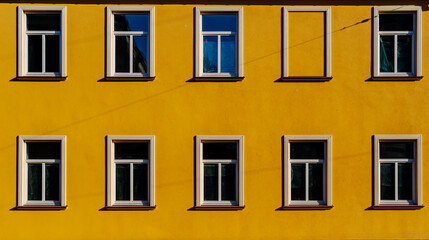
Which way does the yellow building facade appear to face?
toward the camera
